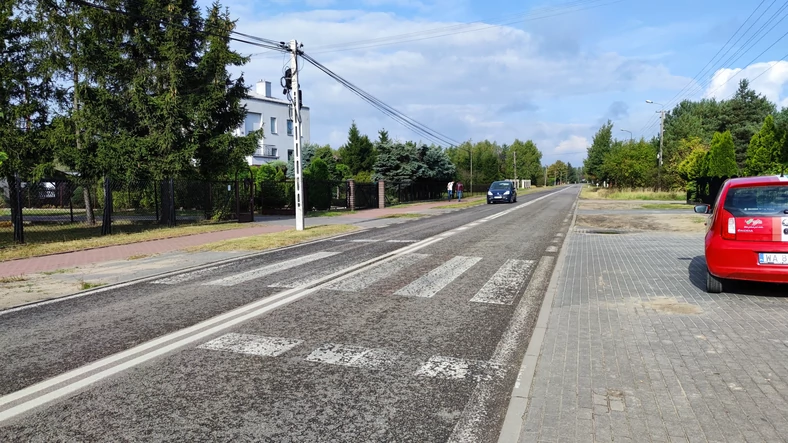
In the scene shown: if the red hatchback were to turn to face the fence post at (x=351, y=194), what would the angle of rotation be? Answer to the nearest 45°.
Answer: approximately 45° to its left

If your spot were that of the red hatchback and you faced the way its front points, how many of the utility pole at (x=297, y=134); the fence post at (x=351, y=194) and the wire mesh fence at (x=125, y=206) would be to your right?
0

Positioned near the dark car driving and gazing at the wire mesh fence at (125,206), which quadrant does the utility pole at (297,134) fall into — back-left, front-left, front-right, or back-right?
front-left

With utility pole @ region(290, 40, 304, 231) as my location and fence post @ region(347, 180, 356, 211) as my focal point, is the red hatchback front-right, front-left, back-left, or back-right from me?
back-right

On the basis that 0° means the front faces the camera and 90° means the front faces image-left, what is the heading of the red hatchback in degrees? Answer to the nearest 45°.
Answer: approximately 180°

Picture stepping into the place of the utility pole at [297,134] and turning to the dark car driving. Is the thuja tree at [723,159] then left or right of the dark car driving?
right

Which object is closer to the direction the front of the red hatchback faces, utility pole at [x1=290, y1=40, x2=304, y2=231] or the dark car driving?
the dark car driving

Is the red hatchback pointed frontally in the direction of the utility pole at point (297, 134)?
no

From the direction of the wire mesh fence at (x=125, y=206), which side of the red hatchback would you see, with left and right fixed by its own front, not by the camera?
left

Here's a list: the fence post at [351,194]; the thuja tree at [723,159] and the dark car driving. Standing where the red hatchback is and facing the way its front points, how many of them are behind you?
0

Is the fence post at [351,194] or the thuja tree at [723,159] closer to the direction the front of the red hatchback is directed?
the thuja tree

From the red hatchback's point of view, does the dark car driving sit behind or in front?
in front

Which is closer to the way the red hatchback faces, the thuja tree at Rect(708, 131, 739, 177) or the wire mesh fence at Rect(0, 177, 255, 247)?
the thuja tree

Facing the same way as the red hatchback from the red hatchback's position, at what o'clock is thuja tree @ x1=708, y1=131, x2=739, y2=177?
The thuja tree is roughly at 12 o'clock from the red hatchback.
